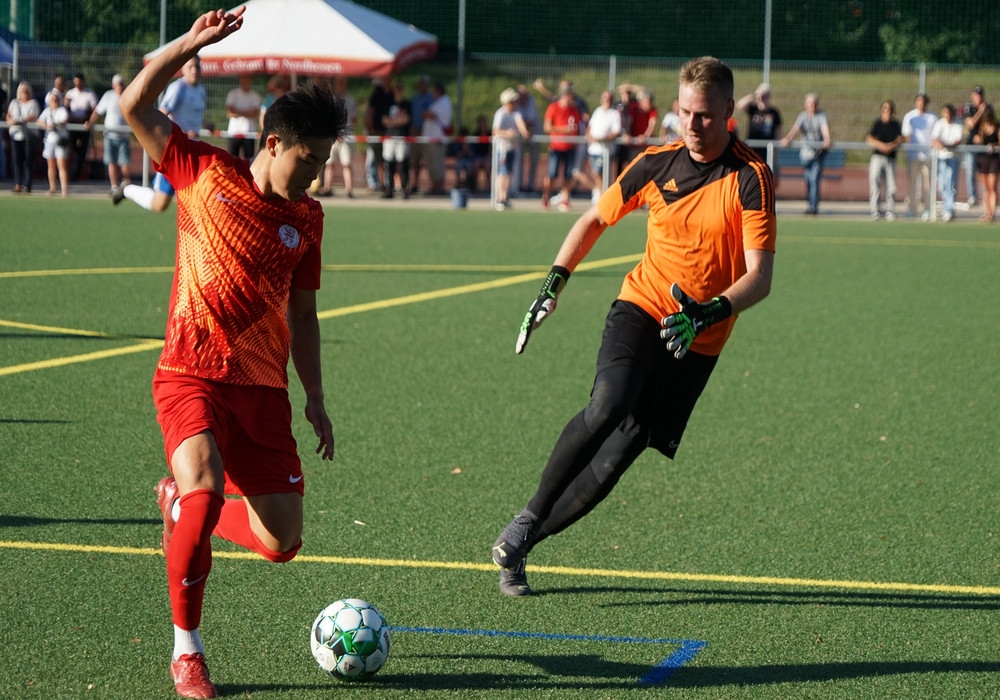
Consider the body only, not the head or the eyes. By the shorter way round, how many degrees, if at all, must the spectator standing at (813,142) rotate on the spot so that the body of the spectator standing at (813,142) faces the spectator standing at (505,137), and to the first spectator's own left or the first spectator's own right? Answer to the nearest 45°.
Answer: approximately 90° to the first spectator's own right

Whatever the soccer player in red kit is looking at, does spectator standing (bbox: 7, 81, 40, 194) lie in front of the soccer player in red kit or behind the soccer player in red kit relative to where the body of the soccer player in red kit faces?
behind

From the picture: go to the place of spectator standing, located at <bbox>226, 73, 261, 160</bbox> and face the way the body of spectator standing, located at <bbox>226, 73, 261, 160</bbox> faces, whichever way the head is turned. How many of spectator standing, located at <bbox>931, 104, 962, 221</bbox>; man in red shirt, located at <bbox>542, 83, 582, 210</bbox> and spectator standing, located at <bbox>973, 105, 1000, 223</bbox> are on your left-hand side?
3

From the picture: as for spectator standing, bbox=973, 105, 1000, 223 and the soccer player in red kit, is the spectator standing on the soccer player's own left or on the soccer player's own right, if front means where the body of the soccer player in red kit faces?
on the soccer player's own left

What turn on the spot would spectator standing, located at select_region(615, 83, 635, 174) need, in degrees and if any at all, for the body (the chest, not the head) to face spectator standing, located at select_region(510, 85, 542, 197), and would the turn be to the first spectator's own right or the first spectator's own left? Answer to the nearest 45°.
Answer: approximately 90° to the first spectator's own right

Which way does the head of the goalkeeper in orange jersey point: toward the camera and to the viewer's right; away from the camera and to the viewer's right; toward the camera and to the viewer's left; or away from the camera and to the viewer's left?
toward the camera and to the viewer's left

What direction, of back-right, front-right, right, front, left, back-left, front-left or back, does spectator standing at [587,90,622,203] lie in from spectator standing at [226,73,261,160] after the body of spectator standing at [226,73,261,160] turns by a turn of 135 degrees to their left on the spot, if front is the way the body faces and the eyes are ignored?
front-right

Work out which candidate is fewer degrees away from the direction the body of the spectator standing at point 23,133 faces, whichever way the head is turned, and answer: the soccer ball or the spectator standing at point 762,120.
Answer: the soccer ball

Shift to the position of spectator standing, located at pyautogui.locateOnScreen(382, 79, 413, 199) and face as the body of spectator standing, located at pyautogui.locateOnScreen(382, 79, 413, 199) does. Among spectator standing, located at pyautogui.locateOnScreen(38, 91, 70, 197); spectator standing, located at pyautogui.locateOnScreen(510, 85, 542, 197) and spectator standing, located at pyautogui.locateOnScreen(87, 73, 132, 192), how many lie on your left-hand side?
1

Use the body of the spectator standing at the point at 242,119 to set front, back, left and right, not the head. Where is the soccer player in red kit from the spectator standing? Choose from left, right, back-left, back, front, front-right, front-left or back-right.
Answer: front

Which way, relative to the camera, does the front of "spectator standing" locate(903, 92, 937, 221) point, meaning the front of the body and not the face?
toward the camera

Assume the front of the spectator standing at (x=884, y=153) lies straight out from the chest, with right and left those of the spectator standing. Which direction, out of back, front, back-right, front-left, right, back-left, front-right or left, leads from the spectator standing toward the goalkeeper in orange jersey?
front
